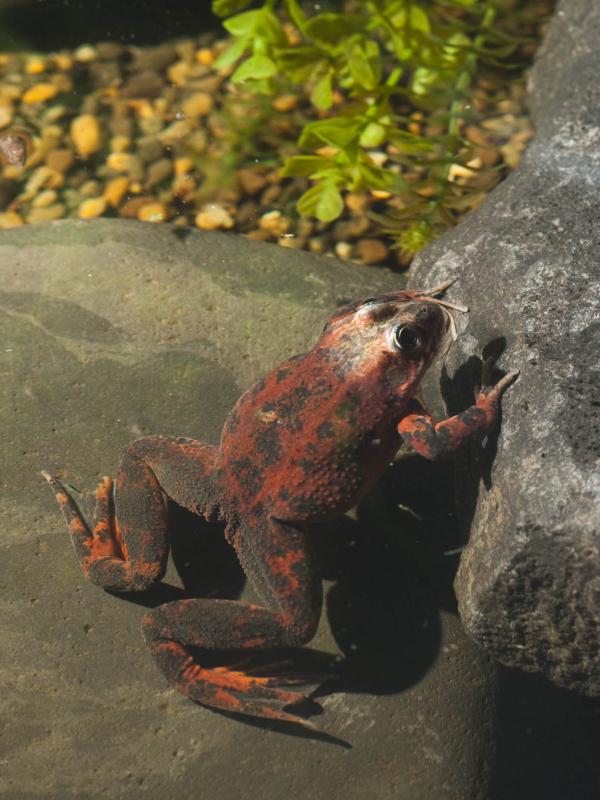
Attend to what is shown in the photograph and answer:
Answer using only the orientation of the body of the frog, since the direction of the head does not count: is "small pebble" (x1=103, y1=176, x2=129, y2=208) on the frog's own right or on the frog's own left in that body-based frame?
on the frog's own left

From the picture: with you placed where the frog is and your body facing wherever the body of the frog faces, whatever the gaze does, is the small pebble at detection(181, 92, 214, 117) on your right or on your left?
on your left

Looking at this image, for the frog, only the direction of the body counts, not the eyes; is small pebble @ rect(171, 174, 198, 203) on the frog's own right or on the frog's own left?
on the frog's own left

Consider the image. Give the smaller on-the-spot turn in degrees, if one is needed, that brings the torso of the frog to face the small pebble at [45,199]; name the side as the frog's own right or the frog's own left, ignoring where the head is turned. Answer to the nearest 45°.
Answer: approximately 90° to the frog's own left

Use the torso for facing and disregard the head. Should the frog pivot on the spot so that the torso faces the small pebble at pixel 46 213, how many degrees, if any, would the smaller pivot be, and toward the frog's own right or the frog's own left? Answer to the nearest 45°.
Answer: approximately 90° to the frog's own left

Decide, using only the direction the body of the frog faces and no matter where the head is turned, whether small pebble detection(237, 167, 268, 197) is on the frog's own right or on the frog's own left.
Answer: on the frog's own left

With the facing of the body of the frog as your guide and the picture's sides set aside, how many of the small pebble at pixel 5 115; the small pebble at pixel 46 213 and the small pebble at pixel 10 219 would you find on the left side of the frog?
3

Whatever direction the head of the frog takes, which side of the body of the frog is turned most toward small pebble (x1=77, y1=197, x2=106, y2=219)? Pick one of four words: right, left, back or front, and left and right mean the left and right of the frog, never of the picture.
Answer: left

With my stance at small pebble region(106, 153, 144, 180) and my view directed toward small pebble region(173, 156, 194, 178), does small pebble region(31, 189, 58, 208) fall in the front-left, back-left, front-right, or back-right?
back-right

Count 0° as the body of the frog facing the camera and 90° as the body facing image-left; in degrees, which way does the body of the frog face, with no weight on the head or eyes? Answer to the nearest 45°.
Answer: approximately 225°
